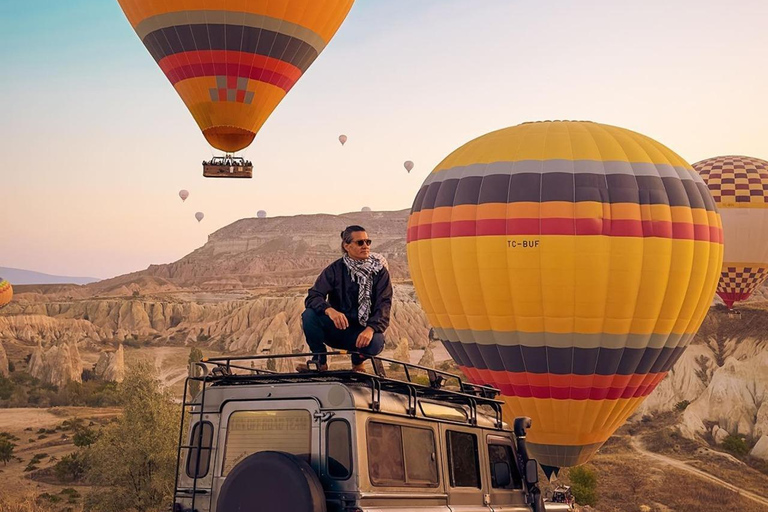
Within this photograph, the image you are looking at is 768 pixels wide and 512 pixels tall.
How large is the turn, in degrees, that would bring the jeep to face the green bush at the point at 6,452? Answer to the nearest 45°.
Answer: approximately 90° to its left

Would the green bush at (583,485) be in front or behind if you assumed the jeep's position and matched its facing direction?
in front

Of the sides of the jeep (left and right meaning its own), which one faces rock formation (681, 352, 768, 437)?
front

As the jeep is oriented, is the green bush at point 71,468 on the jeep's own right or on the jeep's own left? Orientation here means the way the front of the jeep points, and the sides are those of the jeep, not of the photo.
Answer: on the jeep's own left

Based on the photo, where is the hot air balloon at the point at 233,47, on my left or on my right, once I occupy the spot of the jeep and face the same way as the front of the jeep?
on my left

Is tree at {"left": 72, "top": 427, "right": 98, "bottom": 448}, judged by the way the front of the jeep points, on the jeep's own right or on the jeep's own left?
on the jeep's own left

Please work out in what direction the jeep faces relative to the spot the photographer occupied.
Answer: facing away from the viewer and to the right of the viewer

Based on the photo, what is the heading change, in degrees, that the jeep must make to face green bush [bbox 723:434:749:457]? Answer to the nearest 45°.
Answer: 0° — it already faces it
